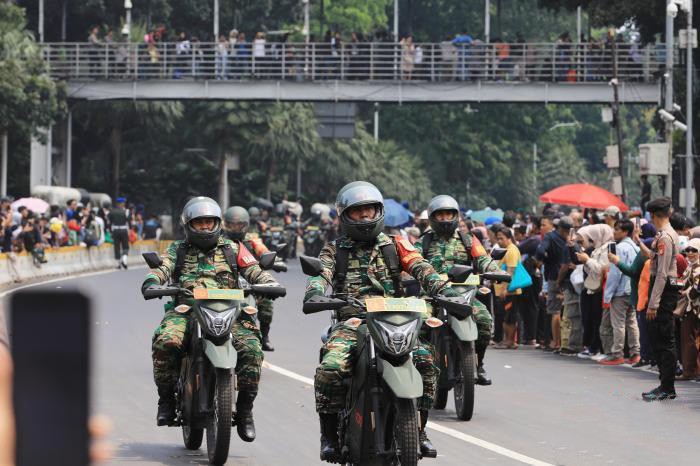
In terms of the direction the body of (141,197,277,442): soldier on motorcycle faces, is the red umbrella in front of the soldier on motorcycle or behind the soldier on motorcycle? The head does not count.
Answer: behind

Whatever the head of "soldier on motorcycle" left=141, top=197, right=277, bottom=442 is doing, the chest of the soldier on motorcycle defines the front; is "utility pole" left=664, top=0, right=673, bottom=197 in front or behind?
behind

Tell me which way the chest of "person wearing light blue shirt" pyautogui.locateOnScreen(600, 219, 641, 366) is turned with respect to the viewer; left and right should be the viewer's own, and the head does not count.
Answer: facing to the left of the viewer

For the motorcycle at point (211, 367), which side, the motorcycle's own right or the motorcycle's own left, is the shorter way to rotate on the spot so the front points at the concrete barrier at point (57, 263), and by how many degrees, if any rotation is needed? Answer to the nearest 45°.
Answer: approximately 180°

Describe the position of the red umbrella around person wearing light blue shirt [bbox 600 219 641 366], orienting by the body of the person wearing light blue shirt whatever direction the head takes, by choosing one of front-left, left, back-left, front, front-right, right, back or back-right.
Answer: right

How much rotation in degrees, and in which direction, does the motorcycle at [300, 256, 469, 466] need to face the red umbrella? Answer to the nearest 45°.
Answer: approximately 135° to its left

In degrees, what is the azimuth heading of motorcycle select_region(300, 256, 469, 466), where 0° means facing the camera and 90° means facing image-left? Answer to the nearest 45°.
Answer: approximately 315°

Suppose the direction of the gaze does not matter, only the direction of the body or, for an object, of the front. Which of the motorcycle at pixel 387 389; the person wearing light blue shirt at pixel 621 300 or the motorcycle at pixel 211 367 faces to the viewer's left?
the person wearing light blue shirt

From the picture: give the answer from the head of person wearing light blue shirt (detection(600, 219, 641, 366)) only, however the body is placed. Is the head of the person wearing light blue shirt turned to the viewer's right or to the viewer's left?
to the viewer's left

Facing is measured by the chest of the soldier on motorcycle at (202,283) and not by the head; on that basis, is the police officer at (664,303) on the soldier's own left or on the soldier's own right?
on the soldier's own left
